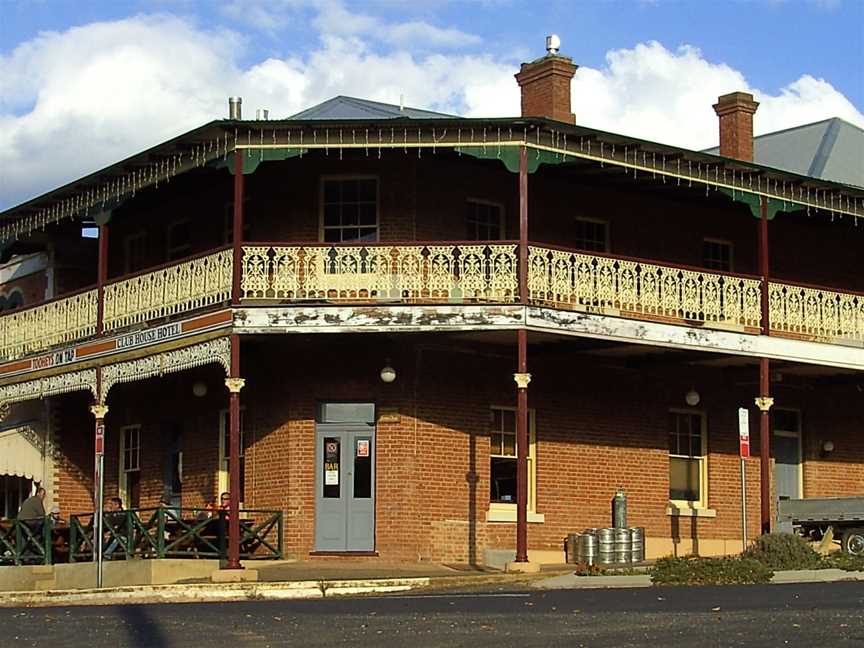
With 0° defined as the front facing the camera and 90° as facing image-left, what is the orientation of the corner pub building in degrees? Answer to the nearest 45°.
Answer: approximately 0°

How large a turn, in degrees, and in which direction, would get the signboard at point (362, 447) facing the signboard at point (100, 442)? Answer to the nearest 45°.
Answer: approximately 45° to its right

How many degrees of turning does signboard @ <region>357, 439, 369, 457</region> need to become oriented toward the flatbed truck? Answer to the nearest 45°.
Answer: approximately 90° to its left

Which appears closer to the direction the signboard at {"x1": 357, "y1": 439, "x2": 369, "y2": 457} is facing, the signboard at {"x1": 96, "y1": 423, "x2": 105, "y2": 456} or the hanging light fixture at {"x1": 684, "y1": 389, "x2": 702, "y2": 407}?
the signboard

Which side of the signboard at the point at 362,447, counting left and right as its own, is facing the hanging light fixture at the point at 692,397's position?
left

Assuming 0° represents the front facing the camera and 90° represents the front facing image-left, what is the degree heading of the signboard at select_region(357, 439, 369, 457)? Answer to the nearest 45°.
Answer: approximately 0°
